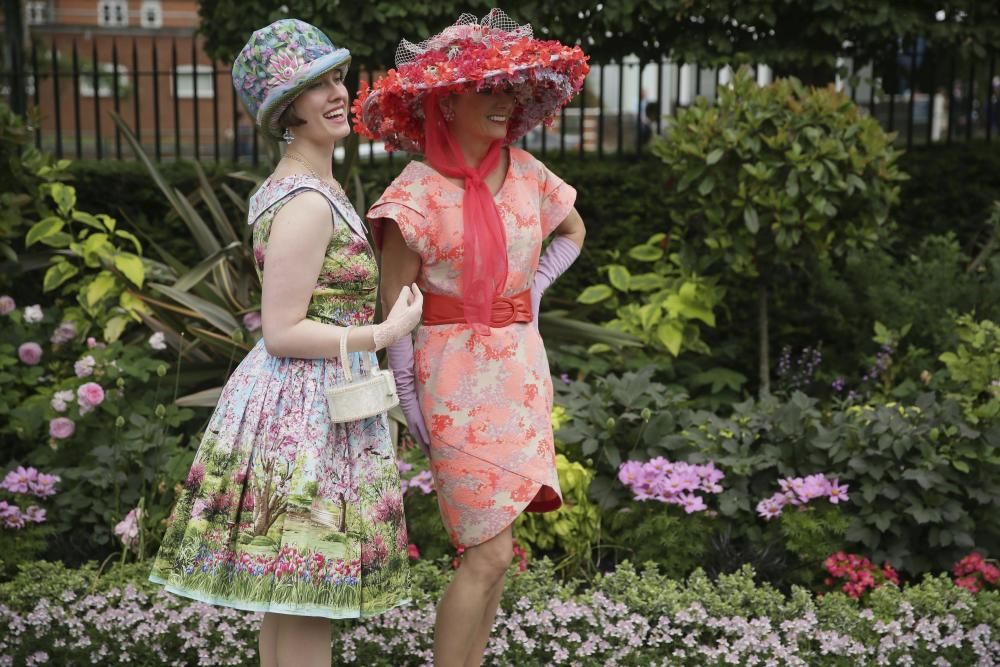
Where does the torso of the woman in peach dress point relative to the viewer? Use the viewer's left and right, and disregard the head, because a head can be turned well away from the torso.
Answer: facing the viewer and to the right of the viewer

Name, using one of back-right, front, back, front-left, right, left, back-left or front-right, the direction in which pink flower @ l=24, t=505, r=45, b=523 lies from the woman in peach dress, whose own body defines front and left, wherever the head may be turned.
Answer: back

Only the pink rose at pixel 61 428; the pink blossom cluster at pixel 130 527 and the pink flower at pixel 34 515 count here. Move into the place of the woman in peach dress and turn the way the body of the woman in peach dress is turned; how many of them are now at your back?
3

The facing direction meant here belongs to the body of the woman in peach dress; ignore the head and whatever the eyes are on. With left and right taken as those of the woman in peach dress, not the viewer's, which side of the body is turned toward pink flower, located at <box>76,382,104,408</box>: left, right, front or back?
back

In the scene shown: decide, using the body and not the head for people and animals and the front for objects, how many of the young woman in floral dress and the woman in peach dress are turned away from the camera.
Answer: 0
